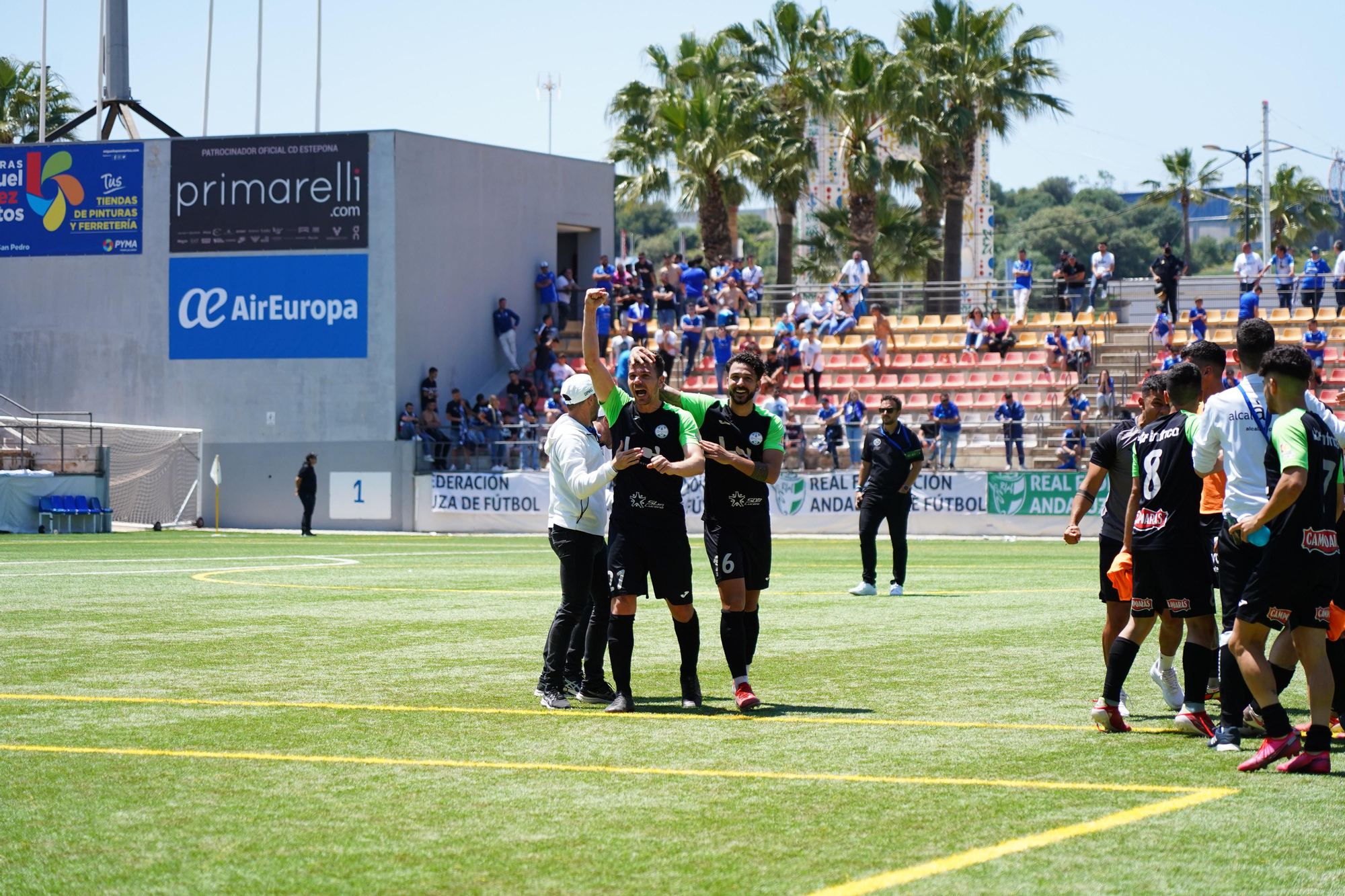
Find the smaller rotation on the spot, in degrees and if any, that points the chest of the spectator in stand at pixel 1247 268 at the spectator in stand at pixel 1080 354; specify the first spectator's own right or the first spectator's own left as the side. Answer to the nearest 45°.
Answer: approximately 45° to the first spectator's own right

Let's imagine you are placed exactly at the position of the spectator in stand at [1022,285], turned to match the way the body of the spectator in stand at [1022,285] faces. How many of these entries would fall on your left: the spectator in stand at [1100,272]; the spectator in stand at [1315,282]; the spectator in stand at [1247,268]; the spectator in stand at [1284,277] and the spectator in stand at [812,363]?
4

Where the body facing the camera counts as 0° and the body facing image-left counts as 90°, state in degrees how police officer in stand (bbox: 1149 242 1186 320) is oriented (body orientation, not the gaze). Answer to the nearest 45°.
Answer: approximately 0°

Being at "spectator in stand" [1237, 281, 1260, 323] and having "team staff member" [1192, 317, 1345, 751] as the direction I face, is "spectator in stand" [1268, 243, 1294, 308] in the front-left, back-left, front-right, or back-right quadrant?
back-left

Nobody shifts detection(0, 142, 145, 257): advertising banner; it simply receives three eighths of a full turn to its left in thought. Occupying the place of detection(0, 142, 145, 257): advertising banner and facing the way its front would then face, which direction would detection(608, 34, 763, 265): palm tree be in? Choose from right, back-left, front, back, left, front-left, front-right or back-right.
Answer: front-right

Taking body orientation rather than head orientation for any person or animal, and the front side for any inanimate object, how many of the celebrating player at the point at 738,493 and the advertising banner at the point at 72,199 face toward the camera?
2

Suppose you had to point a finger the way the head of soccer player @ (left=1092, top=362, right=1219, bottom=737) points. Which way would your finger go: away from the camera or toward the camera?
away from the camera

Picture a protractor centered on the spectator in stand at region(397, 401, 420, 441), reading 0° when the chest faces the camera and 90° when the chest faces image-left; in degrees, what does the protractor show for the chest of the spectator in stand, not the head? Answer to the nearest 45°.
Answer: approximately 315°
